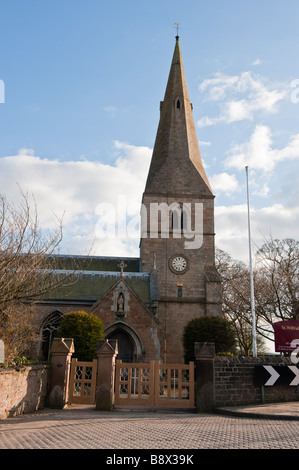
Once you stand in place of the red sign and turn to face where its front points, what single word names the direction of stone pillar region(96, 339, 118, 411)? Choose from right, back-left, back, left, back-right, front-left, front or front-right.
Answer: front-right

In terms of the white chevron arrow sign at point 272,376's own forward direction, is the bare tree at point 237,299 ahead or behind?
behind

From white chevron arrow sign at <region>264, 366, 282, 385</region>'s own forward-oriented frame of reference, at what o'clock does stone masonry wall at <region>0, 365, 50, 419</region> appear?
The stone masonry wall is roughly at 2 o'clock from the white chevron arrow sign.

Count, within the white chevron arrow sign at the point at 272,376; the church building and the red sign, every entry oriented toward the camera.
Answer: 3

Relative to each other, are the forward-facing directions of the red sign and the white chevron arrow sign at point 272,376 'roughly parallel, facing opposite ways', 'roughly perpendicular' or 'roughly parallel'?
roughly parallel

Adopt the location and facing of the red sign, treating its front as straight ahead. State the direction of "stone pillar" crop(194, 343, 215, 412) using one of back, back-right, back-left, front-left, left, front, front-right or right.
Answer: front-right

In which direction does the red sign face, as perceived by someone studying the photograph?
facing the viewer

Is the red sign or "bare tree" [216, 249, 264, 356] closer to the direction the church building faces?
the red sign

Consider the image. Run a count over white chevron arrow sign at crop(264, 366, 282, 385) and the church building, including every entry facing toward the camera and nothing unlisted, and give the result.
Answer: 2

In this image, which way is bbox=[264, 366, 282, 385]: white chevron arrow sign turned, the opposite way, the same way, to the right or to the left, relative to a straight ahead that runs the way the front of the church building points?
the same way

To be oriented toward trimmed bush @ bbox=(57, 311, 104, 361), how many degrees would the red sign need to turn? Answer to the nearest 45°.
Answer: approximately 90° to its right

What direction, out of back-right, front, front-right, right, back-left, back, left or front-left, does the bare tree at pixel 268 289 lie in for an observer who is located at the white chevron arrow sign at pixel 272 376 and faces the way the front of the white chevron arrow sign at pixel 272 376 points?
back

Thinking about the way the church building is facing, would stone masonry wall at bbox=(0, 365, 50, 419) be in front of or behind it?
in front

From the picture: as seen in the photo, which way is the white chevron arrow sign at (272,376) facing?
toward the camera

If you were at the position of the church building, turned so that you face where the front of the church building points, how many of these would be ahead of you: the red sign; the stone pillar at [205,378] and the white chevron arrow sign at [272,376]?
3

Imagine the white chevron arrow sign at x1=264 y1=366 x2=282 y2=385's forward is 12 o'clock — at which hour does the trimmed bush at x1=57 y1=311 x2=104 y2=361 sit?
The trimmed bush is roughly at 4 o'clock from the white chevron arrow sign.

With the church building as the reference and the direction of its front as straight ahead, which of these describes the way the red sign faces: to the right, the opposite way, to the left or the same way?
the same way
